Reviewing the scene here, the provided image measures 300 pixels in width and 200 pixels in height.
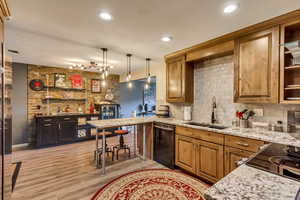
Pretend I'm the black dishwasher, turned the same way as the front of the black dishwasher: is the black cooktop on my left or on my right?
on my left

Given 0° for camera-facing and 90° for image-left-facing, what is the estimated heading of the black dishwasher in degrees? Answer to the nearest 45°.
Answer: approximately 45°

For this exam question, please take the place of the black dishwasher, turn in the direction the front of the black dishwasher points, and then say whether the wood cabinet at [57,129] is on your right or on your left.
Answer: on your right

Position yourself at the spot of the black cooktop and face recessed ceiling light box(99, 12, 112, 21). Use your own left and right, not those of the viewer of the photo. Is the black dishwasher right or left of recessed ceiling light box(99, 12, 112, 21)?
right
